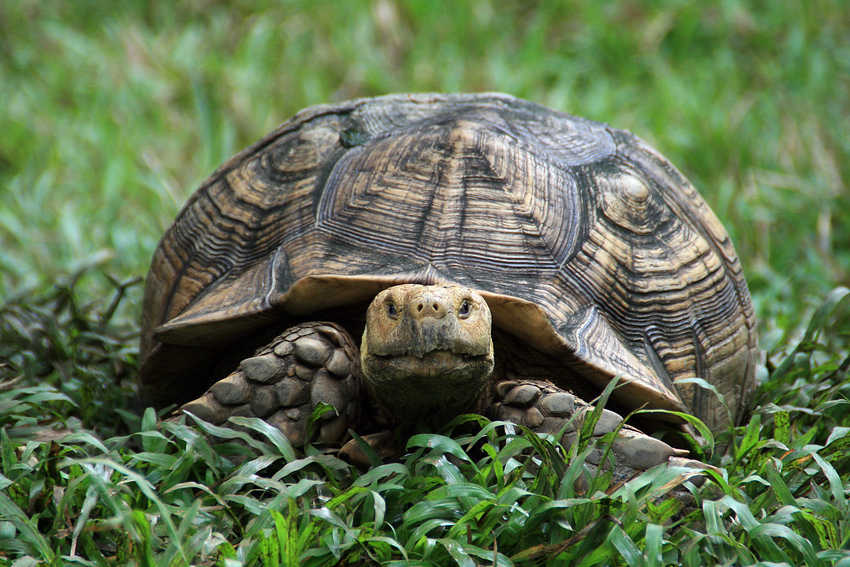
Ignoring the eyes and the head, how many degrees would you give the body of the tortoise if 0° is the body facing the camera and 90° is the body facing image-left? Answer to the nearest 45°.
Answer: approximately 0°
